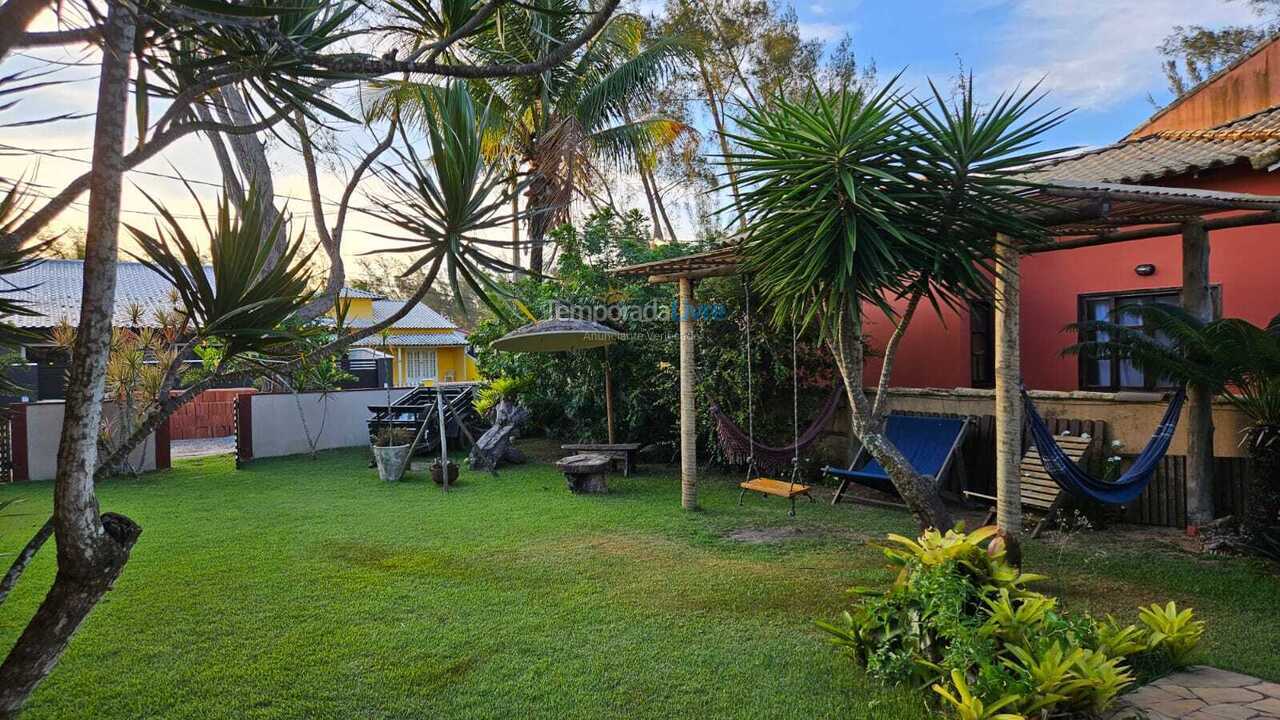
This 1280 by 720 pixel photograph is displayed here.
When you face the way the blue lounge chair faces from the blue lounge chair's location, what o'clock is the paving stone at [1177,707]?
The paving stone is roughly at 10 o'clock from the blue lounge chair.

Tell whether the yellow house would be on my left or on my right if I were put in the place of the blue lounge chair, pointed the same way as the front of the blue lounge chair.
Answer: on my right

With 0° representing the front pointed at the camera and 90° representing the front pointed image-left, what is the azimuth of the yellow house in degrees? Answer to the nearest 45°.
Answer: approximately 0°

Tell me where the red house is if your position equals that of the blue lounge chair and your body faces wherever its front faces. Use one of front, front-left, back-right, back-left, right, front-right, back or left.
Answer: back

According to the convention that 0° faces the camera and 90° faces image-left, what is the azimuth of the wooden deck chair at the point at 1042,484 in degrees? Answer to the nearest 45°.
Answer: approximately 45°

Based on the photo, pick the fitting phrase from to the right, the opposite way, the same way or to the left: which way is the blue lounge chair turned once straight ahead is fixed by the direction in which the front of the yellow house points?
to the right

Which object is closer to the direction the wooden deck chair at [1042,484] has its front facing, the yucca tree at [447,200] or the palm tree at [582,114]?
the yucca tree
